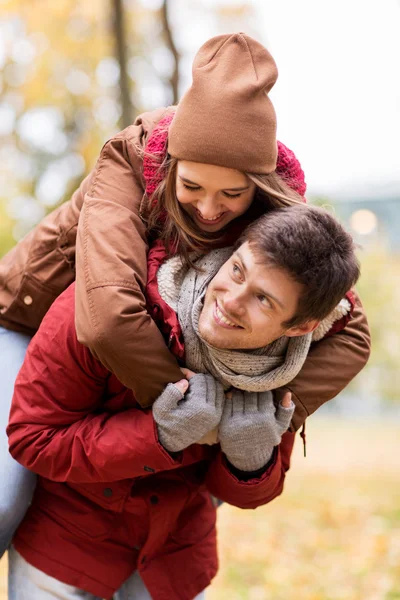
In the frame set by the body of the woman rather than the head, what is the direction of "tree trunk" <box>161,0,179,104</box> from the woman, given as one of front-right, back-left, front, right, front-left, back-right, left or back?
back-left

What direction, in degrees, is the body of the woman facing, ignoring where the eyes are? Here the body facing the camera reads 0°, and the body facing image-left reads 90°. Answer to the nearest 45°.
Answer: approximately 315°

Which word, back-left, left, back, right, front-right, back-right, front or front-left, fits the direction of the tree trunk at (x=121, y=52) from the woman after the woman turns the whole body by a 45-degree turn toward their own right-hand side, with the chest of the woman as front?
back

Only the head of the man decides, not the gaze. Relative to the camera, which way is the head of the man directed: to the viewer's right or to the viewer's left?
to the viewer's left
